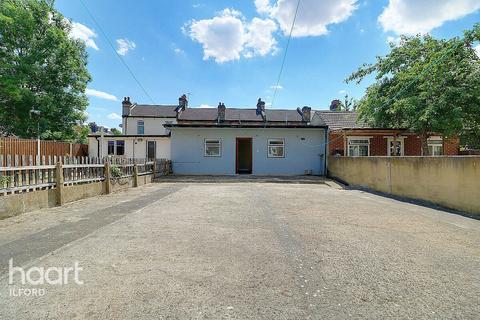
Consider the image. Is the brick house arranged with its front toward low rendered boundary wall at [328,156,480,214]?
yes

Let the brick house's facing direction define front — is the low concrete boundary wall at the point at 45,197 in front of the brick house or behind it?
in front

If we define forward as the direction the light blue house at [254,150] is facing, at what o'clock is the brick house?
The brick house is roughly at 9 o'clock from the light blue house.

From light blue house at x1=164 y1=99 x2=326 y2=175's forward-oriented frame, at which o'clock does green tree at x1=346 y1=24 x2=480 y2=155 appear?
The green tree is roughly at 10 o'clock from the light blue house.

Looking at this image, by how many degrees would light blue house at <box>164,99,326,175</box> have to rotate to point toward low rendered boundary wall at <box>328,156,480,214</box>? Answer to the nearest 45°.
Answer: approximately 45° to its left

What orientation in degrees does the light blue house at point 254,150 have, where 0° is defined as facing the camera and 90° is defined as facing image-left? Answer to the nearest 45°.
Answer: approximately 0°

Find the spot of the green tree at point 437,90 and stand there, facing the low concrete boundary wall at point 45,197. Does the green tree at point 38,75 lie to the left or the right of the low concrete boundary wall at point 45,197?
right

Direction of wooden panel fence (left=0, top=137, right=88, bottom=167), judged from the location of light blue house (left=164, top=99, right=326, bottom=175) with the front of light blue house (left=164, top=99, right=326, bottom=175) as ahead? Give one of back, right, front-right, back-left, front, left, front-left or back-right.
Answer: right

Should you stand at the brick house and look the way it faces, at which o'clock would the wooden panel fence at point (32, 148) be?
The wooden panel fence is roughly at 2 o'clock from the brick house.

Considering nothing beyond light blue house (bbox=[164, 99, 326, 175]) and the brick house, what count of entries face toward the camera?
2

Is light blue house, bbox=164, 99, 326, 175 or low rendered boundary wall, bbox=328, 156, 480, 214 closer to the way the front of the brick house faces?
the low rendered boundary wall

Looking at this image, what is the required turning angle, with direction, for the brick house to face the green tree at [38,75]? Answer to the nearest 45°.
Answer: approximately 90° to its right
